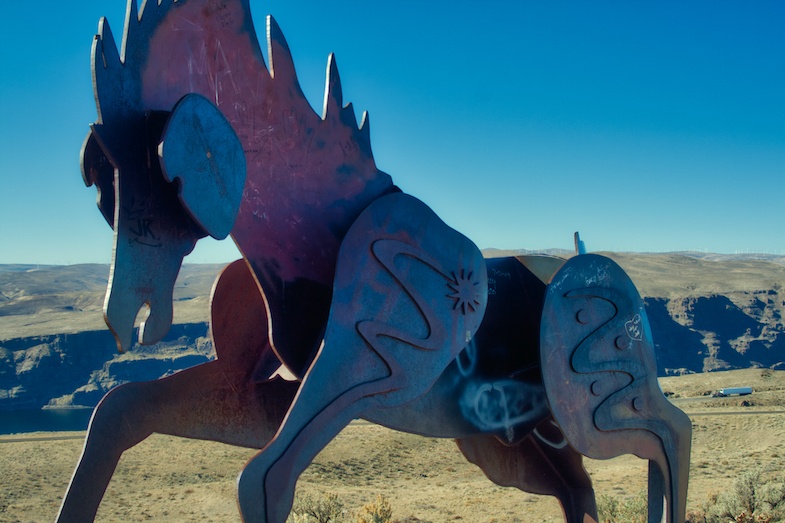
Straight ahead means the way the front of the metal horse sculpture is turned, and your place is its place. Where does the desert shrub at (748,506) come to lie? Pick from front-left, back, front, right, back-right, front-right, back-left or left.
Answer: back

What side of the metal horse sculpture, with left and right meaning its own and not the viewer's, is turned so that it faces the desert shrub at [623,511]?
back

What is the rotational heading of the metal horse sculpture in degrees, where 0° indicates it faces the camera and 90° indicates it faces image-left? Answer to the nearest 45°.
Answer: approximately 45°

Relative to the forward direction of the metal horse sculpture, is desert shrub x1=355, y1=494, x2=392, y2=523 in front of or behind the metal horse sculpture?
behind
